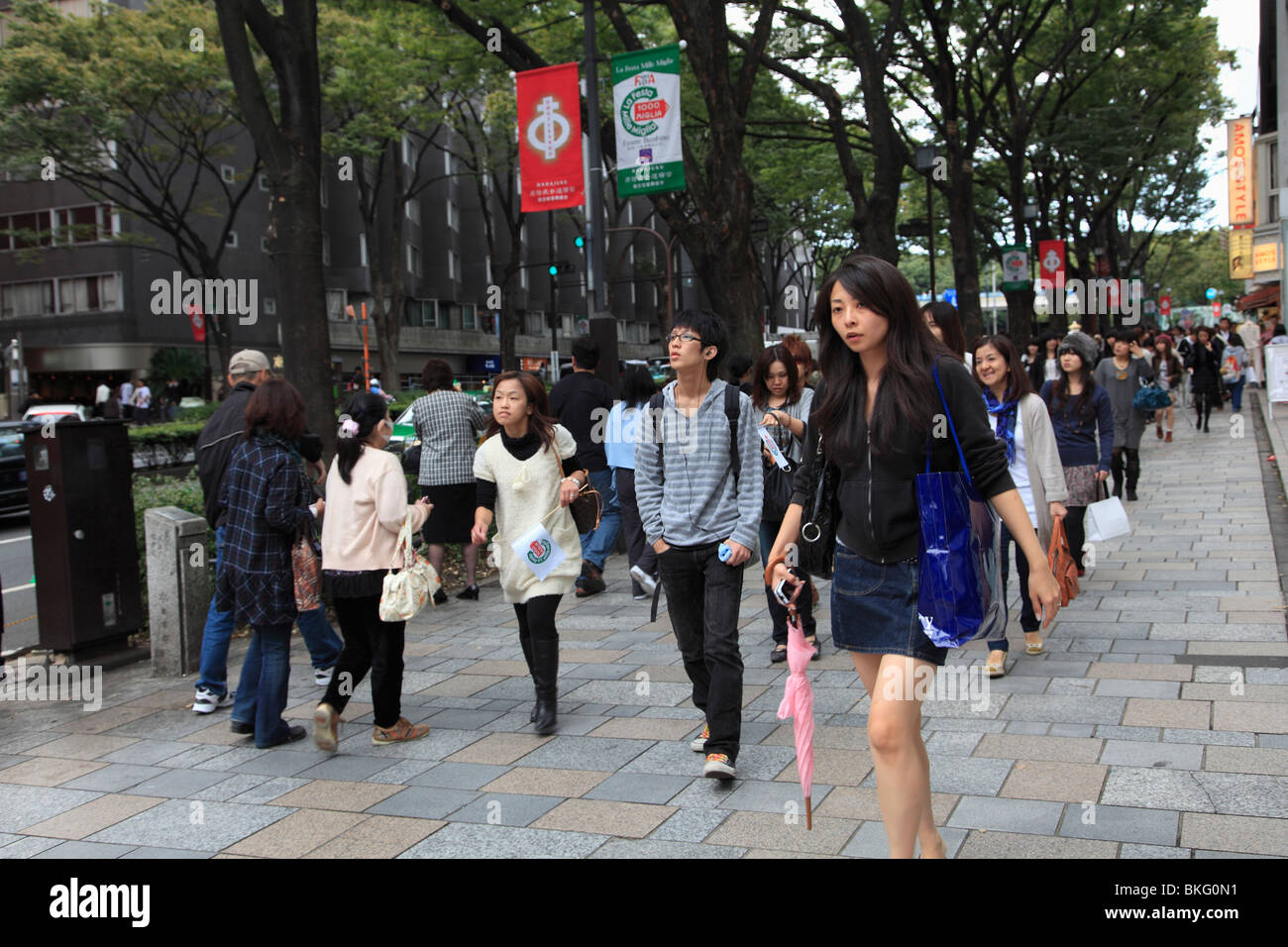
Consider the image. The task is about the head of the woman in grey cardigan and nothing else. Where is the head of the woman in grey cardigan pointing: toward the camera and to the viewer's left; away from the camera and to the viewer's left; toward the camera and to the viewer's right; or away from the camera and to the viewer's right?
toward the camera and to the viewer's left

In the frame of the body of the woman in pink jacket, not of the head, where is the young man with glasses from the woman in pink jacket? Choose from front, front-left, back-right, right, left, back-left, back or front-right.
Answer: right

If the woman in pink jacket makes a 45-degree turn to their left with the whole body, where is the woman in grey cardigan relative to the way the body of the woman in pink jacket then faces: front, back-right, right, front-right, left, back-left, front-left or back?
right

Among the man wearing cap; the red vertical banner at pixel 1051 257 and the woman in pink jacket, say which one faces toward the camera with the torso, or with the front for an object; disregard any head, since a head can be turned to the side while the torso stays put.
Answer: the red vertical banner

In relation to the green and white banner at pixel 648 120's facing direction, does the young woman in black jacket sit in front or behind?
in front

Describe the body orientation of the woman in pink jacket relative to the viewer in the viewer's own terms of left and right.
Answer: facing away from the viewer and to the right of the viewer

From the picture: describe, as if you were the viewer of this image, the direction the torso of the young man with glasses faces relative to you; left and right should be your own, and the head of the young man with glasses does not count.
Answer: facing the viewer

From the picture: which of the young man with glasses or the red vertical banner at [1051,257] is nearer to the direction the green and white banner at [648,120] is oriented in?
the young man with glasses

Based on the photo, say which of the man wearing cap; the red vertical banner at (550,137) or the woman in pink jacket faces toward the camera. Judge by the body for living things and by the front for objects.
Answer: the red vertical banner

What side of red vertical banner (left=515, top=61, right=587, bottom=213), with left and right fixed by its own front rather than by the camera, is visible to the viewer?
front

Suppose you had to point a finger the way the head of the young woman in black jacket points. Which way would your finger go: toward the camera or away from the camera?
toward the camera

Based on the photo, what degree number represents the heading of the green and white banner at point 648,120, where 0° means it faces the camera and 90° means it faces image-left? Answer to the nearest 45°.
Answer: approximately 0°

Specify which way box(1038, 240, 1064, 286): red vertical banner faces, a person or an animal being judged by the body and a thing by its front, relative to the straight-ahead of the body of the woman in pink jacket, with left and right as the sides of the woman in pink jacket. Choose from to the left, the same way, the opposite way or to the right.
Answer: the opposite way

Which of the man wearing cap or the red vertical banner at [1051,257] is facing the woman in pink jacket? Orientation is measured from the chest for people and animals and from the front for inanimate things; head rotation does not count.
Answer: the red vertical banner

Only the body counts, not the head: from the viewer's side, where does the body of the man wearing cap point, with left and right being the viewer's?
facing away from the viewer and to the right of the viewer

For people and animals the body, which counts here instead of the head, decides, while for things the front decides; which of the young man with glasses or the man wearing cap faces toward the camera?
the young man with glasses
